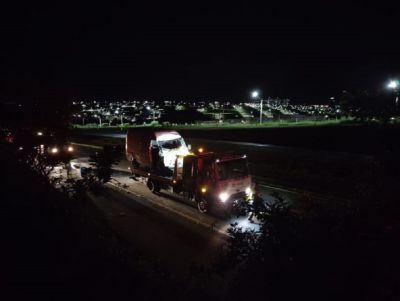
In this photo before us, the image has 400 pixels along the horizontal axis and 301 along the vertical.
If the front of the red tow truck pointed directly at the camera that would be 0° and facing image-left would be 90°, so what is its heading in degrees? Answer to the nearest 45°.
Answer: approximately 315°
